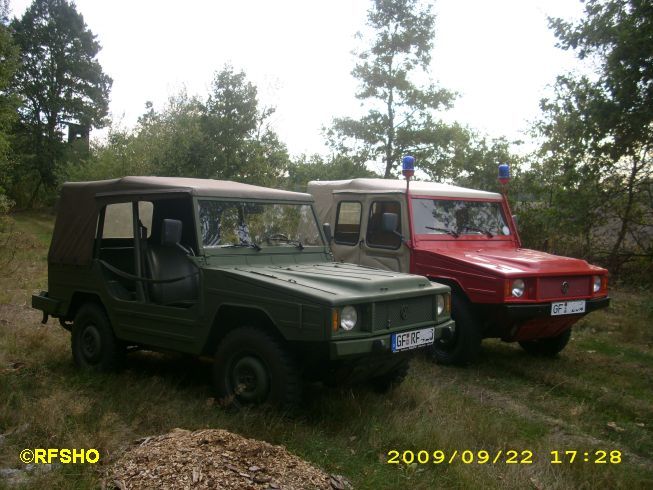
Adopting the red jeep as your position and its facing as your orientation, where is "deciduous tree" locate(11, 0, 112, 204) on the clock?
The deciduous tree is roughly at 6 o'clock from the red jeep.

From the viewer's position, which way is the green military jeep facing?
facing the viewer and to the right of the viewer

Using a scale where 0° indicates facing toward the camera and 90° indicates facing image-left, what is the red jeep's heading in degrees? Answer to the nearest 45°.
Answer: approximately 315°

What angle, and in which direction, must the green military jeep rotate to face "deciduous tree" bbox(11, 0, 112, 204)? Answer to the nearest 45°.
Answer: approximately 135° to its left

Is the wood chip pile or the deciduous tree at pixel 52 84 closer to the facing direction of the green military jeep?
the wood chip pile

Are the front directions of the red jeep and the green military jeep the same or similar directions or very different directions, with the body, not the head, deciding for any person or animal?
same or similar directions

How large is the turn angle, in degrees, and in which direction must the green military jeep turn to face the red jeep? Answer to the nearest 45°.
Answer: approximately 90° to its left

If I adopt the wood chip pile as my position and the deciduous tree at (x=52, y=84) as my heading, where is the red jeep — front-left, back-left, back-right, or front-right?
front-right

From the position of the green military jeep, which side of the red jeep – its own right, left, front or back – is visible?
right

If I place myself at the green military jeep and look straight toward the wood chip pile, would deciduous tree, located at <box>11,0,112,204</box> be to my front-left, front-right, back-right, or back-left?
back-right

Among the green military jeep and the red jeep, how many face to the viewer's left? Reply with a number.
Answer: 0

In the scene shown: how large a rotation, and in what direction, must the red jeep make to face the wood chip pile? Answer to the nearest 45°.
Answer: approximately 45° to its right

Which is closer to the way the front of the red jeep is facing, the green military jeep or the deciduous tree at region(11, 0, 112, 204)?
the green military jeep
